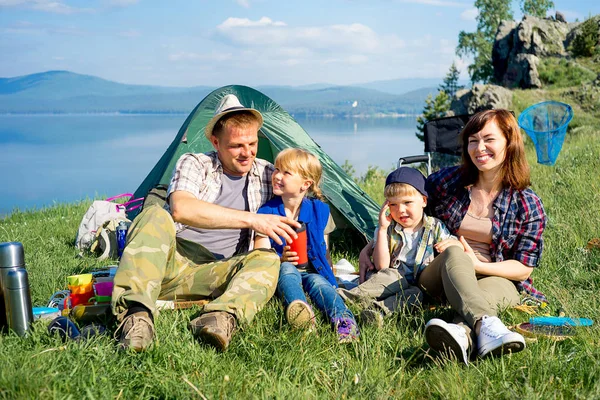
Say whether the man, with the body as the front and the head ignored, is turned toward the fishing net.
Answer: no

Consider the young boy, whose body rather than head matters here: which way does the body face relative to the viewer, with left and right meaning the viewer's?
facing the viewer and to the left of the viewer

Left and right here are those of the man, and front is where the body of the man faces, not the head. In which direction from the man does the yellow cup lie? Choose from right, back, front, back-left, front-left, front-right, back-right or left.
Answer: right

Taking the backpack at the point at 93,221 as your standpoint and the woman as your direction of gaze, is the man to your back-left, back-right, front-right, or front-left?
front-right

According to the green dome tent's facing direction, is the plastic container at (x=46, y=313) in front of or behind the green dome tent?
in front

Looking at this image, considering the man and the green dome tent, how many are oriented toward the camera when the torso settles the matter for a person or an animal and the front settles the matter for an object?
2

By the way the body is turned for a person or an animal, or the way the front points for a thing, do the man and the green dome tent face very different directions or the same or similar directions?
same or similar directions

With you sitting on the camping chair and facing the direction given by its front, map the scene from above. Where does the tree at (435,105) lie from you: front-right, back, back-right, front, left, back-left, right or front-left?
back-right

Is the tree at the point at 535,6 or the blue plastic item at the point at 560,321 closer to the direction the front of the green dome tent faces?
the blue plastic item

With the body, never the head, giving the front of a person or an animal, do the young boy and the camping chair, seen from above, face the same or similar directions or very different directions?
same or similar directions

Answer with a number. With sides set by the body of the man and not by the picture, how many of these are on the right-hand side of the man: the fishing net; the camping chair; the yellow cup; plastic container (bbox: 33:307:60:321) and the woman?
2

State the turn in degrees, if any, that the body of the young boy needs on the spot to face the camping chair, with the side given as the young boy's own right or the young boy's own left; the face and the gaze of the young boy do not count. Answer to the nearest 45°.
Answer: approximately 135° to the young boy's own right

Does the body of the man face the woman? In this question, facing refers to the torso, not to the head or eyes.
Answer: no

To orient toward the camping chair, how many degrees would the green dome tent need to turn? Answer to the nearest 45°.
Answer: approximately 90° to its left

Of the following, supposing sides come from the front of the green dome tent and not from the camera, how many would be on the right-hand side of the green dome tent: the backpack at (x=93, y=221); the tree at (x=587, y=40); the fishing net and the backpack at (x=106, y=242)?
2

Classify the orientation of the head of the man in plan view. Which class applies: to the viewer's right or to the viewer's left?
to the viewer's right

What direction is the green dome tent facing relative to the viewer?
toward the camera
